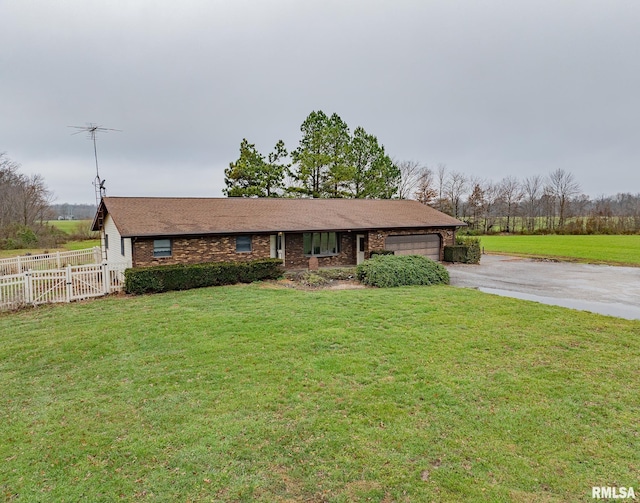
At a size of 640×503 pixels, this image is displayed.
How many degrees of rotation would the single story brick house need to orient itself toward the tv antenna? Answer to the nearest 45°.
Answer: approximately 90° to its right

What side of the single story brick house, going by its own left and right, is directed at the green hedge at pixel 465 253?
left

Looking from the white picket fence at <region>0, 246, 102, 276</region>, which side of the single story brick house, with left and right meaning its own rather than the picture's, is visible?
right

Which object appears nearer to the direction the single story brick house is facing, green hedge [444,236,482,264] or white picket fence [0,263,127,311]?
the white picket fence

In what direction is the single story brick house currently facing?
toward the camera

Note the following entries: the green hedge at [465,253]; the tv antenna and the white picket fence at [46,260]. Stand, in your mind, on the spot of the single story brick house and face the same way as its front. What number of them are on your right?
2

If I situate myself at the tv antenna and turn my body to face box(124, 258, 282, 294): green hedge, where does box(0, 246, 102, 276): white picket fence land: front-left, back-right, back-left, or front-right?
back-right

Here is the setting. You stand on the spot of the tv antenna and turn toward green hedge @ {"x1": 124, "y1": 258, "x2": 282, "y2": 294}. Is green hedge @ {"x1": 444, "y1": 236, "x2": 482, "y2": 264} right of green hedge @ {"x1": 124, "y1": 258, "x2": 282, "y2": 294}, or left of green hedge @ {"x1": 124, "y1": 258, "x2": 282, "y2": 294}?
left
